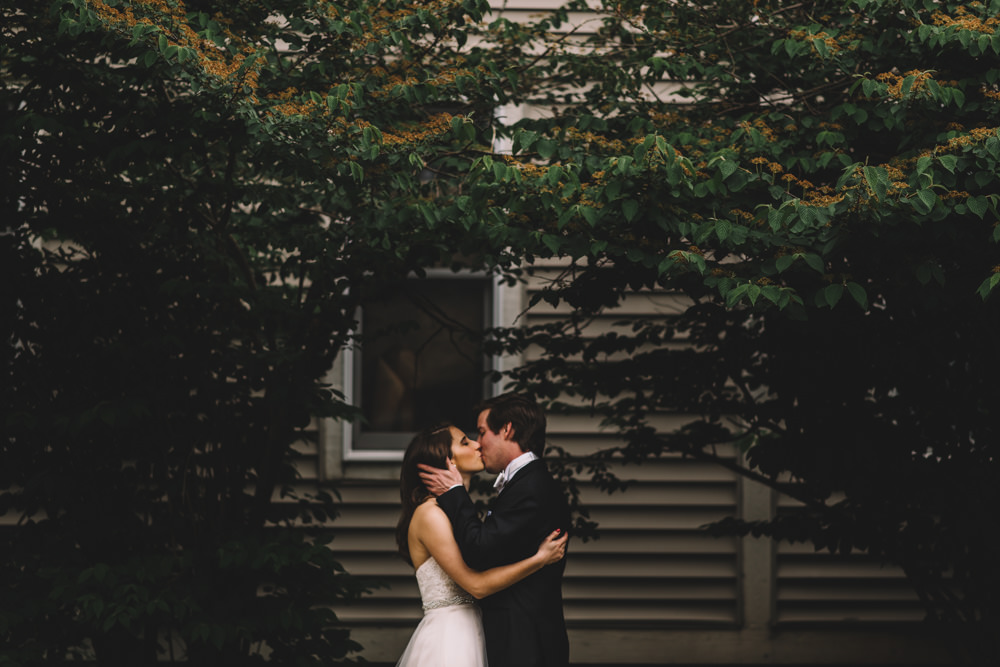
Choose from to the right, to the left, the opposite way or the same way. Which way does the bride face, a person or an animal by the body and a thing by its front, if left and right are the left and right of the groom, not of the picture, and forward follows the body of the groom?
the opposite way

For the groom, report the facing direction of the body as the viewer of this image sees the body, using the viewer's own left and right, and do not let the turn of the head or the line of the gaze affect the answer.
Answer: facing to the left of the viewer

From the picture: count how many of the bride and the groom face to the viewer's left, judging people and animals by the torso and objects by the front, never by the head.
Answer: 1

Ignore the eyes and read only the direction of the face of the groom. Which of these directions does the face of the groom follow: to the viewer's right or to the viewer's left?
to the viewer's left

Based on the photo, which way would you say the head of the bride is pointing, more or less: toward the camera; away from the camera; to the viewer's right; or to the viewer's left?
to the viewer's right

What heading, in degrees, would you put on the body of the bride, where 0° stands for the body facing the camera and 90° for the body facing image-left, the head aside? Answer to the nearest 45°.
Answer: approximately 270°
